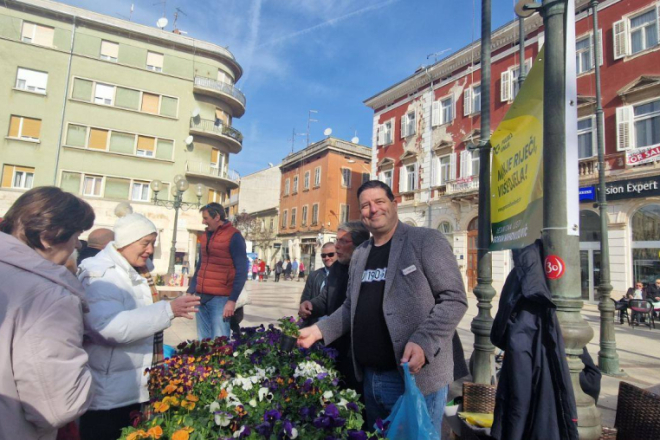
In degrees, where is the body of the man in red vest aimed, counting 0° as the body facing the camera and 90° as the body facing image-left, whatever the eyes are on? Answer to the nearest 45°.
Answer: approximately 45°

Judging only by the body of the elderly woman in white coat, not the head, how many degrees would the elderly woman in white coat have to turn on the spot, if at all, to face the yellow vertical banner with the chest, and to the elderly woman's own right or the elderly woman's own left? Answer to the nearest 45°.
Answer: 0° — they already face it

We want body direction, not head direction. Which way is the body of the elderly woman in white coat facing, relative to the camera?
to the viewer's right

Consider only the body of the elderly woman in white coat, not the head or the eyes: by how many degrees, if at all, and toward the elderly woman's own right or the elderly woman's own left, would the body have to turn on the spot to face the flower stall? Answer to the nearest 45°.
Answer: approximately 45° to the elderly woman's own right

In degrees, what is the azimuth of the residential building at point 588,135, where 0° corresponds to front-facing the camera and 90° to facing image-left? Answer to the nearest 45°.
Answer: approximately 45°

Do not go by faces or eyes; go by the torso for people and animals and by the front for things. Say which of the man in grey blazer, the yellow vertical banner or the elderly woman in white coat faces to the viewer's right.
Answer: the elderly woman in white coat

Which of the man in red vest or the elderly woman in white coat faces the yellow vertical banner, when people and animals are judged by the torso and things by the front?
the elderly woman in white coat

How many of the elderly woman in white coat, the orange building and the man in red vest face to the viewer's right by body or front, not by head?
1

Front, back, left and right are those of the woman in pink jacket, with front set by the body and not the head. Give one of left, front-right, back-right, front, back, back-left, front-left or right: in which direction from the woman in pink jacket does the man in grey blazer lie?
front-right

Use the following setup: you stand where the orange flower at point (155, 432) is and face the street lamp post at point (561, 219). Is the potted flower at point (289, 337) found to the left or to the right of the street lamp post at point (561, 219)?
left

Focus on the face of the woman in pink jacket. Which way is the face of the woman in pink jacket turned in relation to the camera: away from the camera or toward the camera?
away from the camera

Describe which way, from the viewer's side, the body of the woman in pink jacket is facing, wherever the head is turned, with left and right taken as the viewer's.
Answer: facing away from the viewer and to the right of the viewer

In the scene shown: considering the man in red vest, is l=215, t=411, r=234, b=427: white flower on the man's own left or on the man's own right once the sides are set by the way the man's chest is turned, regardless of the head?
on the man's own left

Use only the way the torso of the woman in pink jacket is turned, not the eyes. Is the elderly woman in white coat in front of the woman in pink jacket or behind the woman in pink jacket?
in front

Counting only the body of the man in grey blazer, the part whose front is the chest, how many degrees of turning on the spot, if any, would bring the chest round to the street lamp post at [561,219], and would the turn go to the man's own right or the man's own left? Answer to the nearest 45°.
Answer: approximately 180°
